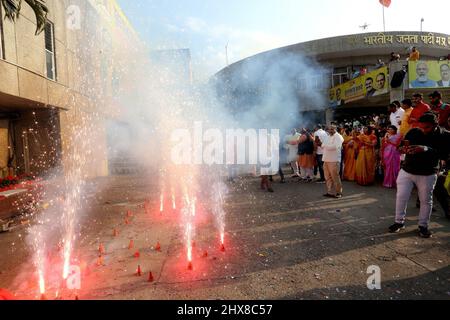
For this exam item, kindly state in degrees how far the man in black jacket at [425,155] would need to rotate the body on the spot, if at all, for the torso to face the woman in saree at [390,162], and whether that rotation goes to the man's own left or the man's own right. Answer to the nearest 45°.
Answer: approximately 135° to the man's own right

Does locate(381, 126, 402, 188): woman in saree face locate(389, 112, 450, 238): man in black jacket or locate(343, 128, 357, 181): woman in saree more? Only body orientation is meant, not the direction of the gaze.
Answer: the man in black jacket

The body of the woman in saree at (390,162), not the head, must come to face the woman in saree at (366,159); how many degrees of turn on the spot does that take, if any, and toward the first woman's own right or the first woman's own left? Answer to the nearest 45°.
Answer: approximately 90° to the first woman's own right

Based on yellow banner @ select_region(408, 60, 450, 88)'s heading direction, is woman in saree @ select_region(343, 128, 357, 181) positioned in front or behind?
in front

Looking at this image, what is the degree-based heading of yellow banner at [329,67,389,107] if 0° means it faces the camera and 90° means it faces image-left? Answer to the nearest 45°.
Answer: approximately 45°

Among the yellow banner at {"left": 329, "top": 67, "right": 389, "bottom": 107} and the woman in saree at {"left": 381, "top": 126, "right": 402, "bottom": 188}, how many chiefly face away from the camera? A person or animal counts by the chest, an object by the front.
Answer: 0

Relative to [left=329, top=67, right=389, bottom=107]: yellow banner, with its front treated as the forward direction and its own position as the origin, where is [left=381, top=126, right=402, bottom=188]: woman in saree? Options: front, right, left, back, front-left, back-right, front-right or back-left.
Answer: front-left

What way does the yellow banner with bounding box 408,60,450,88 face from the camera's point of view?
toward the camera

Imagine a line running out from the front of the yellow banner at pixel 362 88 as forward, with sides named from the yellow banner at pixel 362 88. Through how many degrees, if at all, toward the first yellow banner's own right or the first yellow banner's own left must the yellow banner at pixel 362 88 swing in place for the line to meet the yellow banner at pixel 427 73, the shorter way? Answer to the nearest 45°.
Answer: approximately 90° to the first yellow banner's own left

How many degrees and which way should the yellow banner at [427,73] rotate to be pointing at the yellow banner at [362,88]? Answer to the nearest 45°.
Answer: approximately 135° to its right

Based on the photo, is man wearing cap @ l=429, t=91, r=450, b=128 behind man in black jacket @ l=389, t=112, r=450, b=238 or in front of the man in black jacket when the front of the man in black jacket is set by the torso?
behind

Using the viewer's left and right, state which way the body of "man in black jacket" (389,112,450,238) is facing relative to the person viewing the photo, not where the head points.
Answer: facing the viewer and to the left of the viewer

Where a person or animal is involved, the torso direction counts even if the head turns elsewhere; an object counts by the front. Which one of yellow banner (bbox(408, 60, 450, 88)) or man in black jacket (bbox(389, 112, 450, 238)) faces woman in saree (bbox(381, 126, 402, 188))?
the yellow banner

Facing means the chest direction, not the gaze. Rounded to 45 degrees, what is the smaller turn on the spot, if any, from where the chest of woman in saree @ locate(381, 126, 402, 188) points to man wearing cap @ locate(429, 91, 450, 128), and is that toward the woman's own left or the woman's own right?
approximately 90° to the woman's own left
